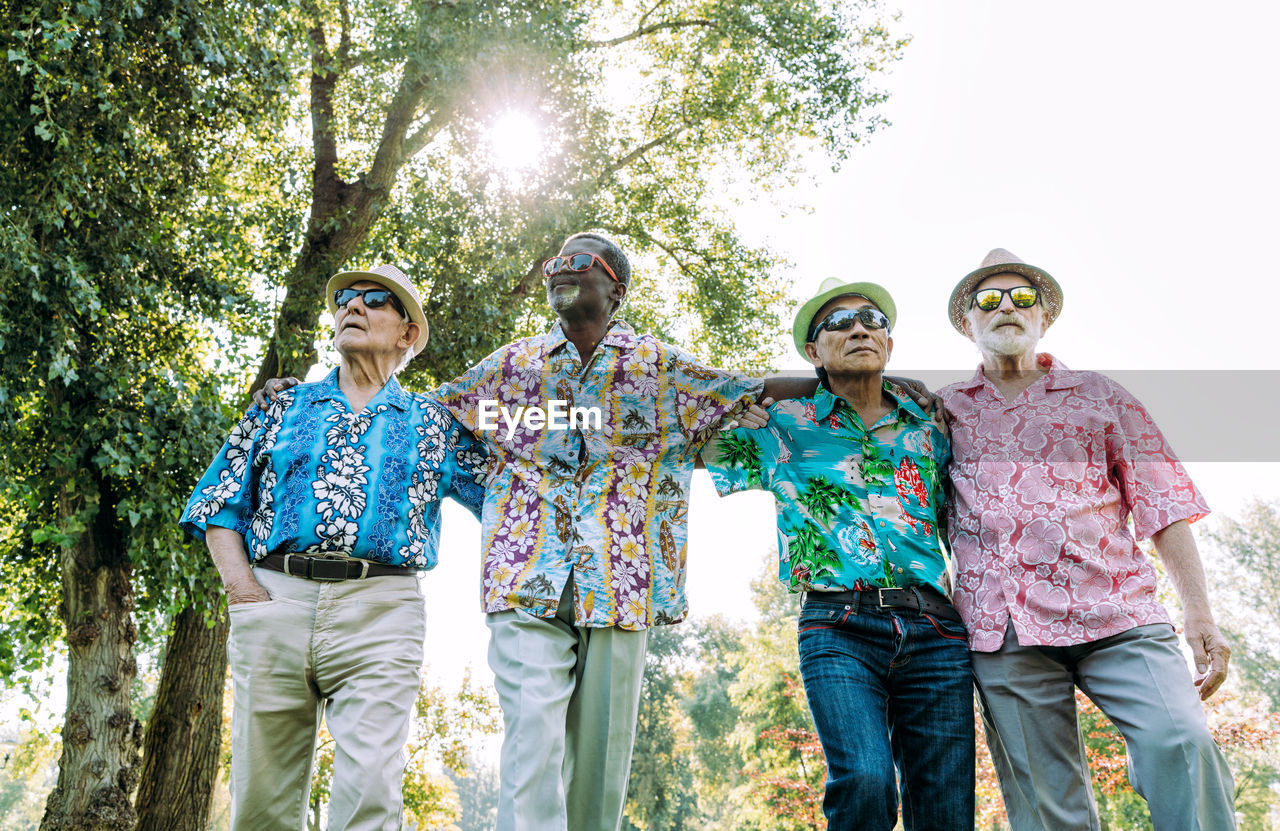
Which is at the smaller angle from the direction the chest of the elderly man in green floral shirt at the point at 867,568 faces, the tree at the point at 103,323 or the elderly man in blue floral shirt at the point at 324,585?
the elderly man in blue floral shirt

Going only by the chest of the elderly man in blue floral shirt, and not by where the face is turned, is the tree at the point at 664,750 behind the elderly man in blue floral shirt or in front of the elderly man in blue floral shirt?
behind

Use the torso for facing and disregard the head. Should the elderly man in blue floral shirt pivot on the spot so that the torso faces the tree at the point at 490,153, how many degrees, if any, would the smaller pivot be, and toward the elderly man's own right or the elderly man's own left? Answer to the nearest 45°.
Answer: approximately 180°

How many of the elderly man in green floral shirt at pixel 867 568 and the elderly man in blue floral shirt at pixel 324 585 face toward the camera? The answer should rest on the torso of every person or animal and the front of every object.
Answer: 2

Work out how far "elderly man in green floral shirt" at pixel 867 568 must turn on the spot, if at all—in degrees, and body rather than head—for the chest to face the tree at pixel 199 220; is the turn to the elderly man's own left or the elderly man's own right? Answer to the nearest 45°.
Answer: approximately 135° to the elderly man's own right

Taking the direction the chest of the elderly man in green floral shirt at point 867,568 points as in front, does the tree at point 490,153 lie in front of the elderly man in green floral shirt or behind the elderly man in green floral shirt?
behind

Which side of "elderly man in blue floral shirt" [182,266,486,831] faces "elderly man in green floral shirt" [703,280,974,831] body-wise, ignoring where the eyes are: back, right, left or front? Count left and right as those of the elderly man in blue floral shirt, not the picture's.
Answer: left

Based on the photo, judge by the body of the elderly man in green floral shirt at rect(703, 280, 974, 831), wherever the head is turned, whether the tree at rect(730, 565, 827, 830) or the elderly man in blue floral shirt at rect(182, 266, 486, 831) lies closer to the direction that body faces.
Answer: the elderly man in blue floral shirt

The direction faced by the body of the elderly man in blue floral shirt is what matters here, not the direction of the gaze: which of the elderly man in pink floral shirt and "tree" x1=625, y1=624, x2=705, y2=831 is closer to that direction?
the elderly man in pink floral shirt

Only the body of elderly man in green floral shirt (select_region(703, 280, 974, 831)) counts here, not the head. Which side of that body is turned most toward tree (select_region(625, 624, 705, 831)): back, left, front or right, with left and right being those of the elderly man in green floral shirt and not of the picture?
back

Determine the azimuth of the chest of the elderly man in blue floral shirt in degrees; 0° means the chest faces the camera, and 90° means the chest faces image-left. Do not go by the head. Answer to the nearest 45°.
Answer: approximately 0°

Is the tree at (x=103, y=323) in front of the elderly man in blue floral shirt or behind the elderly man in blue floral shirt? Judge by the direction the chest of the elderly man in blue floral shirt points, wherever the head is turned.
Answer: behind
